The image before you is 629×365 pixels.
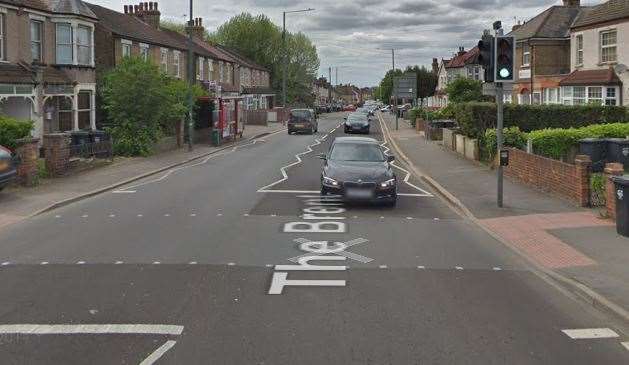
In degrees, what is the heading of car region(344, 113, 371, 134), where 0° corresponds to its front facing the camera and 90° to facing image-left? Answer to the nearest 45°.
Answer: approximately 0°

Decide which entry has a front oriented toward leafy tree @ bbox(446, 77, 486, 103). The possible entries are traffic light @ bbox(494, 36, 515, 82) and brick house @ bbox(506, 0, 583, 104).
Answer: the brick house

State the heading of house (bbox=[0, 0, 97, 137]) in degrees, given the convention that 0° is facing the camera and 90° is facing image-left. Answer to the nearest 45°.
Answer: approximately 315°

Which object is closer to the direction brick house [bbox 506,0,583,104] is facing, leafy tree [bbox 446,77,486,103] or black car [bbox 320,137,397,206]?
the leafy tree
